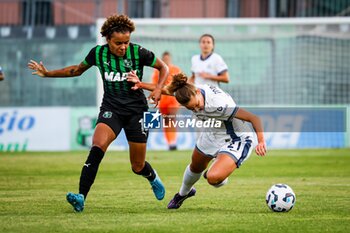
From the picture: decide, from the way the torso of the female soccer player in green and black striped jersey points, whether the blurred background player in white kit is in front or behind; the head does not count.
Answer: behind

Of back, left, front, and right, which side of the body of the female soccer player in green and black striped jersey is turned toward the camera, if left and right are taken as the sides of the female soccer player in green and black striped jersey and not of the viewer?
front
